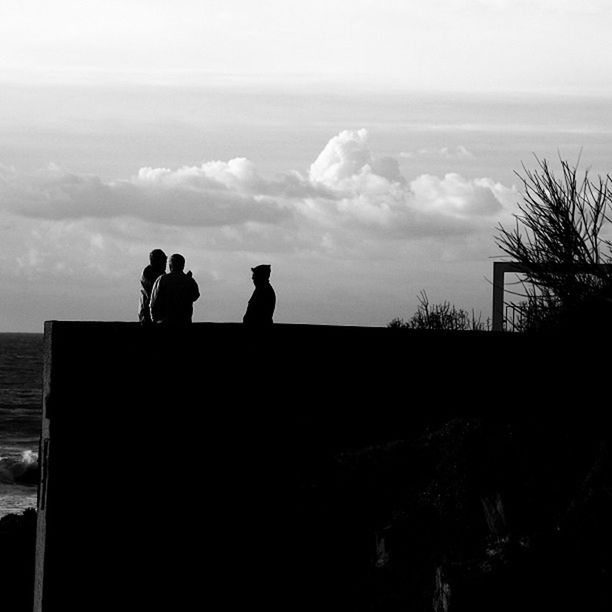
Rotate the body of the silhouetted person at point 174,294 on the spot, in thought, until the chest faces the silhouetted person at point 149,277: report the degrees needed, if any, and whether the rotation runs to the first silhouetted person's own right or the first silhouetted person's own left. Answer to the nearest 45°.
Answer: approximately 45° to the first silhouetted person's own left

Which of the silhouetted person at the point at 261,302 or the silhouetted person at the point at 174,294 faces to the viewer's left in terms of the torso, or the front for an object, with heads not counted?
the silhouetted person at the point at 261,302

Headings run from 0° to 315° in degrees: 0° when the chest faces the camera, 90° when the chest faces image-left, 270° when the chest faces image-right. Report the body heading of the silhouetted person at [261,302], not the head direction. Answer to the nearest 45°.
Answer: approximately 90°

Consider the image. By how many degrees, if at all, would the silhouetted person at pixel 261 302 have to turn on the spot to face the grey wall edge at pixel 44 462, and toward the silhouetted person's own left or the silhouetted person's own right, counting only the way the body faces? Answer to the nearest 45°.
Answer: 0° — they already face it

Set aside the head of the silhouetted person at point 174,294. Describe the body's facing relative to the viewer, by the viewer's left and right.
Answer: facing away from the viewer
